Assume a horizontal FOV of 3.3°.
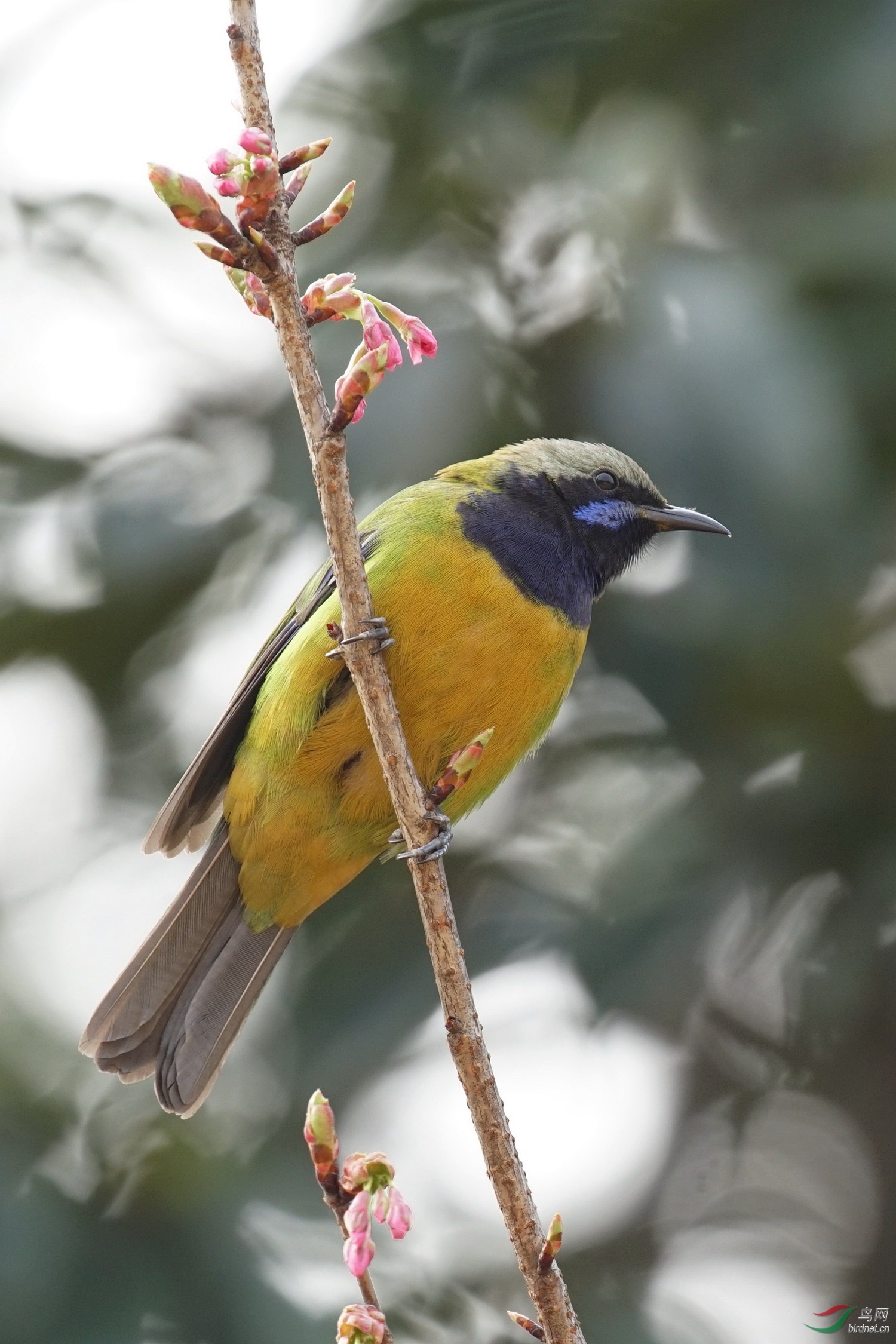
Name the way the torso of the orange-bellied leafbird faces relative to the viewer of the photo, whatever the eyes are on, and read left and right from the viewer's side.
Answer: facing to the right of the viewer

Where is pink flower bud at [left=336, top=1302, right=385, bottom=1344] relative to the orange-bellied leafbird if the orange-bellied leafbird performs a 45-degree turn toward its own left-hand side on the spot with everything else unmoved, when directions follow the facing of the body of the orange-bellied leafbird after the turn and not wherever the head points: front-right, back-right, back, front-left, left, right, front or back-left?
back-right
